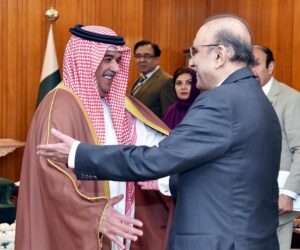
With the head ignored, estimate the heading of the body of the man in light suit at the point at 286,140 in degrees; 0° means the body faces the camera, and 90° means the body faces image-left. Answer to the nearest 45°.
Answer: approximately 45°

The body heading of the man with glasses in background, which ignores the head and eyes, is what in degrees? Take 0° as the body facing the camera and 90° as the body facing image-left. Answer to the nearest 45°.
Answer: approximately 45°

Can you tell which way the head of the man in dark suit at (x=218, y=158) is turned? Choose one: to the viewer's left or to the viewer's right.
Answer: to the viewer's left
